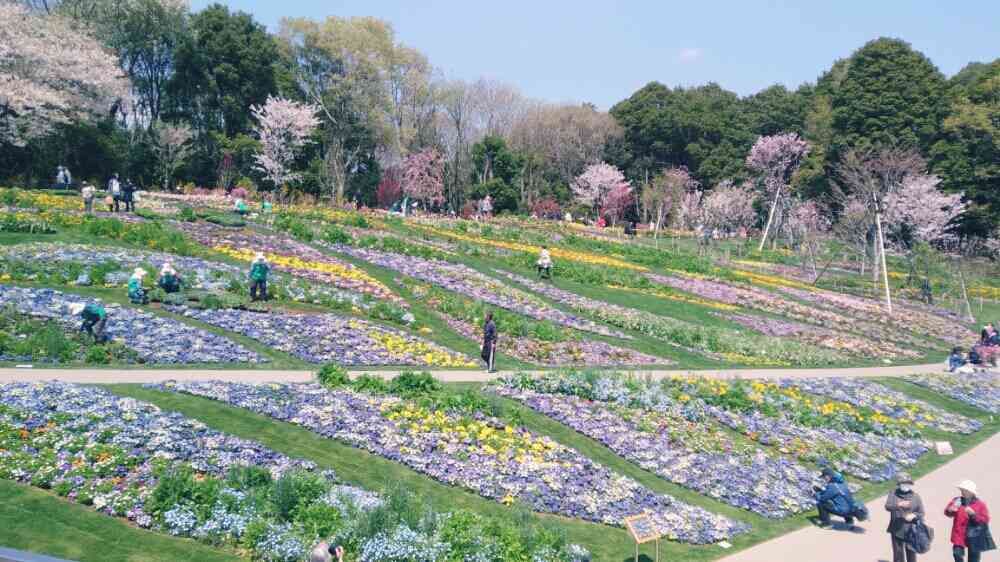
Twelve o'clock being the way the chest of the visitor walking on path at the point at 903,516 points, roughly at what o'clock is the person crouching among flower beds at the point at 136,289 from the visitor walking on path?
The person crouching among flower beds is roughly at 3 o'clock from the visitor walking on path.

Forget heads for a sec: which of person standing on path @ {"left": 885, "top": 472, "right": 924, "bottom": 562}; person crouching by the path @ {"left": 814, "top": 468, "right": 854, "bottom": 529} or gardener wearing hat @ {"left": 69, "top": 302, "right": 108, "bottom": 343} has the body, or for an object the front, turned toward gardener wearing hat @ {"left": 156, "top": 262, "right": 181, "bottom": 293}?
person crouching by the path @ {"left": 814, "top": 468, "right": 854, "bottom": 529}

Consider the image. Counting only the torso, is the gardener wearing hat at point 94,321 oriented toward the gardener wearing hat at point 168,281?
no

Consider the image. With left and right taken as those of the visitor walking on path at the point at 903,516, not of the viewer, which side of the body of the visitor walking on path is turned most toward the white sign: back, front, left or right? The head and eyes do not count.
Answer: back

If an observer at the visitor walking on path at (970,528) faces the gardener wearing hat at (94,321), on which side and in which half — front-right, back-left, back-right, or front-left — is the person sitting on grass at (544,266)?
front-right

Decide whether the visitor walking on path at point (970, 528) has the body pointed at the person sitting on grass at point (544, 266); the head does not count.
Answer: no

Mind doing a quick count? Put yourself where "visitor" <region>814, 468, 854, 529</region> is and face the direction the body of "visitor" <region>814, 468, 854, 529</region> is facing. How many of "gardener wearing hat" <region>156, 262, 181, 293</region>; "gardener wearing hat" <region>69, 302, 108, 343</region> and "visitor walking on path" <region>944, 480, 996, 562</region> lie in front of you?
2

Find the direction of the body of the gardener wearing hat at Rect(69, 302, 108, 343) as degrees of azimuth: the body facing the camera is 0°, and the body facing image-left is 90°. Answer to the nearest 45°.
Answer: approximately 90°

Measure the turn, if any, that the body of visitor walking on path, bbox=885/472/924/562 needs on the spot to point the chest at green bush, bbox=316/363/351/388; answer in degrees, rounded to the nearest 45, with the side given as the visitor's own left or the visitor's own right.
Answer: approximately 90° to the visitor's own right

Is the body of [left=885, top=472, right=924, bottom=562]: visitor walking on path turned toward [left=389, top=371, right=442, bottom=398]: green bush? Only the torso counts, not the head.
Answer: no

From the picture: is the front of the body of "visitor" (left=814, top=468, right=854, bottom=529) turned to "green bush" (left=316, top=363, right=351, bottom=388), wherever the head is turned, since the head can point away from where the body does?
yes

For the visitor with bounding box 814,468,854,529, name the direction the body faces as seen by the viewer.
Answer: to the viewer's left

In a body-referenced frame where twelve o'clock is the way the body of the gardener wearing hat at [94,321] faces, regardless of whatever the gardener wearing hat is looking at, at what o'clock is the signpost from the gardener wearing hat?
The signpost is roughly at 8 o'clock from the gardener wearing hat.
